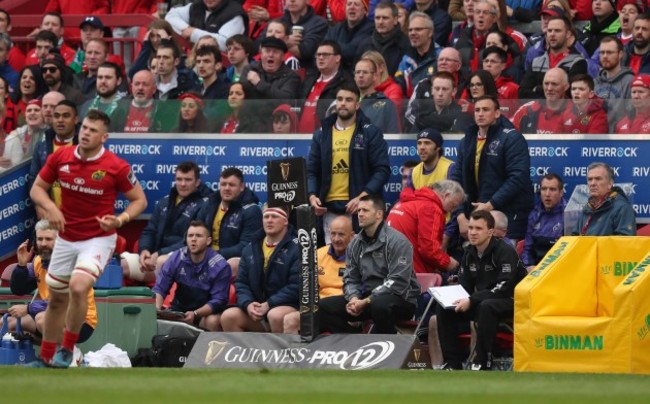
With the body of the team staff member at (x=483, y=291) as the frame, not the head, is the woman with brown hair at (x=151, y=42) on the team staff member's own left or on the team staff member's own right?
on the team staff member's own right

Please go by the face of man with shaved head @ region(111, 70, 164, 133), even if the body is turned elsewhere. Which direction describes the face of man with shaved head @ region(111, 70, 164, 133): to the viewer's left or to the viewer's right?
to the viewer's left

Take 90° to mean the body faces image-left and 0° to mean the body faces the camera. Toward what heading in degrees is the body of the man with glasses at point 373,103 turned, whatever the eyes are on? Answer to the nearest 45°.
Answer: approximately 45°

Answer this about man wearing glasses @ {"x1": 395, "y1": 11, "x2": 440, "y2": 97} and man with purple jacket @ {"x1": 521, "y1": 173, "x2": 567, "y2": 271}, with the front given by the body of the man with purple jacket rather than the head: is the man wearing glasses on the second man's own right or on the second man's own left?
on the second man's own right

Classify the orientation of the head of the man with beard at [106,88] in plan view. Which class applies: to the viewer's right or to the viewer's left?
to the viewer's left

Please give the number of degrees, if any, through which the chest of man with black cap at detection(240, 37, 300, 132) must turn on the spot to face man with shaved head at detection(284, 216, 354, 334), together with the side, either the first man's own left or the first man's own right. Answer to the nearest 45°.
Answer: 0° — they already face them

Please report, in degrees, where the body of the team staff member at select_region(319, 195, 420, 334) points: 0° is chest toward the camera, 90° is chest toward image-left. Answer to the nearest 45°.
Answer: approximately 45°

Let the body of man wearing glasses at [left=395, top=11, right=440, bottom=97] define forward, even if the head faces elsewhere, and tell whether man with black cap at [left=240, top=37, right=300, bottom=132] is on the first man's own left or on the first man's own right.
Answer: on the first man's own right

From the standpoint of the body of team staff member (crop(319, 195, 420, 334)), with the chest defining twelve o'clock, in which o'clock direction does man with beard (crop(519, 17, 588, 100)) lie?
The man with beard is roughly at 6 o'clock from the team staff member.

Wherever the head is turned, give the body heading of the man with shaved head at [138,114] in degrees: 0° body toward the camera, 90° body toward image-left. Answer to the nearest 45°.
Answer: approximately 0°
